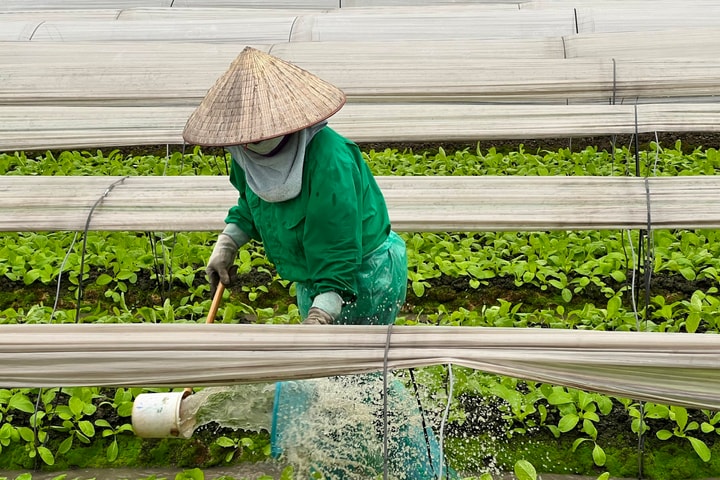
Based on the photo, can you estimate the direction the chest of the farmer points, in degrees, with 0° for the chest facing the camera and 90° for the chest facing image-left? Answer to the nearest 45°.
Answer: approximately 45°

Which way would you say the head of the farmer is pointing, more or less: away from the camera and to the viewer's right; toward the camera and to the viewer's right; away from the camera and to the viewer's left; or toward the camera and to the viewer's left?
toward the camera and to the viewer's left
